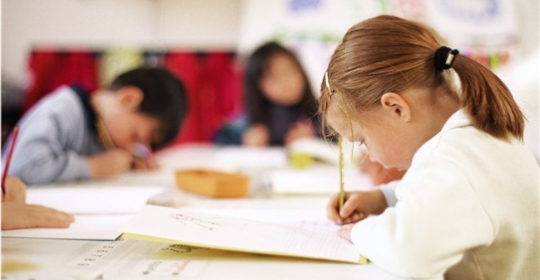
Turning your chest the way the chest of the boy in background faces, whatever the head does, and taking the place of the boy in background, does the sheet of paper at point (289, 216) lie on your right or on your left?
on your right

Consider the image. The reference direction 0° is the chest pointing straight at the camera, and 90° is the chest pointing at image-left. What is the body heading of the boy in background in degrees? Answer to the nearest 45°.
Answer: approximately 270°

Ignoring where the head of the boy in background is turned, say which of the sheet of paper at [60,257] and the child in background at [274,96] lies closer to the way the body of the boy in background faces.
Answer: the child in background

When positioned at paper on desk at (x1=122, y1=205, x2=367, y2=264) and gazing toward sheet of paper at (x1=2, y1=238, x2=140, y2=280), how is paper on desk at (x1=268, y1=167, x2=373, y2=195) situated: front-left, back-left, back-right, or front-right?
back-right

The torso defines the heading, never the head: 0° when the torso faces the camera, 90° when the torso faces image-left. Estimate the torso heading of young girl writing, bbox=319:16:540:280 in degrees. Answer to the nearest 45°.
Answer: approximately 90°

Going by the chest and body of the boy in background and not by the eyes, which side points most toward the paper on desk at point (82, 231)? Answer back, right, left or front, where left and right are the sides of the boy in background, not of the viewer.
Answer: right

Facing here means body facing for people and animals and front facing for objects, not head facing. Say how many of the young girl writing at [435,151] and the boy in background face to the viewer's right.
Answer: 1
